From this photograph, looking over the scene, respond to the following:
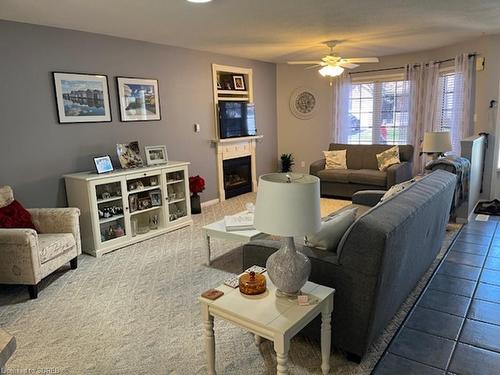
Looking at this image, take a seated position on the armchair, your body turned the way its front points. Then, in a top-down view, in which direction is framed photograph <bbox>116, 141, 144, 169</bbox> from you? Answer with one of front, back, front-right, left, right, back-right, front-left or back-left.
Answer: left

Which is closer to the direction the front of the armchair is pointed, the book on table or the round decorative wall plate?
the book on table

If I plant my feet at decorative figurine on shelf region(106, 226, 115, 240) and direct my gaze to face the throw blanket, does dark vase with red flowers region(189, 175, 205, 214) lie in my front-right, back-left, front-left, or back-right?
front-left

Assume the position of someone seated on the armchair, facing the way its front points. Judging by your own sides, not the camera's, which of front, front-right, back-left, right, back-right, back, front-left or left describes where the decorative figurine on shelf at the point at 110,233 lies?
left

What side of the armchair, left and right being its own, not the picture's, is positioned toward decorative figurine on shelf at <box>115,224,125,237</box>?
left

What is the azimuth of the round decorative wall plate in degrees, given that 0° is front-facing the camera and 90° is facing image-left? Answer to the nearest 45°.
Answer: approximately 0°

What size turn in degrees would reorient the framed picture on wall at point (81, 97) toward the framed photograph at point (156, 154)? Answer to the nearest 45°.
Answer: approximately 45° to its left

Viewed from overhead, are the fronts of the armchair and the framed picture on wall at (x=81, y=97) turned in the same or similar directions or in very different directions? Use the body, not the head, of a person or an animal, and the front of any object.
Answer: same or similar directions

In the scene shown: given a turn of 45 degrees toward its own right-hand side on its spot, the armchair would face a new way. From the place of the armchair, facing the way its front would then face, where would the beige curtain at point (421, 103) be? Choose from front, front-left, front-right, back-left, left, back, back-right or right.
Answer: left

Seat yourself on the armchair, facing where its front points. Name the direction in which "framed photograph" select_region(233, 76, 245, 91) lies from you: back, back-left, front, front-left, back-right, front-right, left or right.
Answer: left

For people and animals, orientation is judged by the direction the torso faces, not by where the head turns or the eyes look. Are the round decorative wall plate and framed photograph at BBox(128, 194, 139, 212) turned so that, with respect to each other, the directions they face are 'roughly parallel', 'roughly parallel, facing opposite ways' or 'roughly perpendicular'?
roughly perpendicular

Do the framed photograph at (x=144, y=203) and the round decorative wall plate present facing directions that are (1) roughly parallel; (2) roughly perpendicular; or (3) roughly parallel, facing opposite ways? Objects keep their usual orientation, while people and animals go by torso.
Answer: roughly perpendicular

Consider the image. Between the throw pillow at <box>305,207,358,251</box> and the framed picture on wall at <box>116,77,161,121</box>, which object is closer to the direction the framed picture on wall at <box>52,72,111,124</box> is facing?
the throw pillow

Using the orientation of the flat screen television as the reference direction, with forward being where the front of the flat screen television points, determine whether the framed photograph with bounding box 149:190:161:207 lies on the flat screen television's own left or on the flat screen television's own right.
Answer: on the flat screen television's own right

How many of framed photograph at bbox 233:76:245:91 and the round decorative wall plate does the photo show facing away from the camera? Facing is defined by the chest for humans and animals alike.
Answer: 0

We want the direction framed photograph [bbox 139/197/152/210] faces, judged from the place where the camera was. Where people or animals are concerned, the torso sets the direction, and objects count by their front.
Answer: facing the viewer and to the right of the viewer

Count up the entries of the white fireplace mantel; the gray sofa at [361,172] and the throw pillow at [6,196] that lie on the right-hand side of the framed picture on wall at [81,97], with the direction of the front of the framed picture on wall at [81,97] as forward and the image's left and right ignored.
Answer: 1
